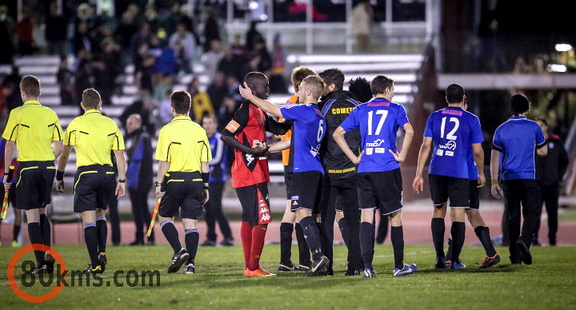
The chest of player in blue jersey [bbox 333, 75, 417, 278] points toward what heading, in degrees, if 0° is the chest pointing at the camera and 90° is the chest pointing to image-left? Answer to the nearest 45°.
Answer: approximately 180°

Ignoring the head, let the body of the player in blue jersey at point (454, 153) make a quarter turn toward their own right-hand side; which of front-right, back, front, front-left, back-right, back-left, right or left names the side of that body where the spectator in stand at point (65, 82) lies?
back-left

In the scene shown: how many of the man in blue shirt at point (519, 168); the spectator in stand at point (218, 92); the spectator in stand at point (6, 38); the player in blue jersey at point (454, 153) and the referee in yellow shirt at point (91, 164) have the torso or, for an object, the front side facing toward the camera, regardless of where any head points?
2

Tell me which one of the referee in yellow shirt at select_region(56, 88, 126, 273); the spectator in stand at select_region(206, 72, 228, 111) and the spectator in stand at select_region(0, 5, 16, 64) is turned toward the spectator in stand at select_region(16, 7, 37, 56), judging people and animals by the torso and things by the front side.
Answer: the referee in yellow shirt

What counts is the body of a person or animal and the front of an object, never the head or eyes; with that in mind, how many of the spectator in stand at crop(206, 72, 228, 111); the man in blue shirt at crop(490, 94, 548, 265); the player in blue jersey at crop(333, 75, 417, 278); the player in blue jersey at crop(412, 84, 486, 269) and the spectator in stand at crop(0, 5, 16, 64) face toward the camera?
2

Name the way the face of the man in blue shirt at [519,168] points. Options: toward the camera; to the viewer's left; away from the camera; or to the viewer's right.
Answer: away from the camera

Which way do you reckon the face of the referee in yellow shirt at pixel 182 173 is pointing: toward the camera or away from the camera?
away from the camera

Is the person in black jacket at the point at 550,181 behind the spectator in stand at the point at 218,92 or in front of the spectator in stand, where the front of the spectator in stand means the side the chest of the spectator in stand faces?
in front

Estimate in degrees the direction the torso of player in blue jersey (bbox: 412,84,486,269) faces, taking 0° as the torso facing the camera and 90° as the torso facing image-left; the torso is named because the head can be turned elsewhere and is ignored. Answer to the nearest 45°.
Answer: approximately 180°

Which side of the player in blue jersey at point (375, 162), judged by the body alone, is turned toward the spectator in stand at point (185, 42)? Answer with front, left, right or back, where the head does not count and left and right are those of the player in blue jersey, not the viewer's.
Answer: front

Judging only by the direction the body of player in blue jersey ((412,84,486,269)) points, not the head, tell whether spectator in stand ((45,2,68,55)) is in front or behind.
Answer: in front

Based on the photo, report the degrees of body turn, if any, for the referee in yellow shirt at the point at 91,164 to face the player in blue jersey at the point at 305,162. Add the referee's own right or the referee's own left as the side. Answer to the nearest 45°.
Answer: approximately 135° to the referee's own right

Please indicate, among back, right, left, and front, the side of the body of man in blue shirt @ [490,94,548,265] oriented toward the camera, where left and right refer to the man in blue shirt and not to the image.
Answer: back

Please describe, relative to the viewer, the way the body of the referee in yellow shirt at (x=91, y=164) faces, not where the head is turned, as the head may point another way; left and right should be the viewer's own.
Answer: facing away from the viewer

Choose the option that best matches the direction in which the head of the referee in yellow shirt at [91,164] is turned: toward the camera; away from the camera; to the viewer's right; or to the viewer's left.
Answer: away from the camera

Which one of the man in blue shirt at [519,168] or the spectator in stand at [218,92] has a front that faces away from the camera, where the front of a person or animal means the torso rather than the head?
the man in blue shirt
